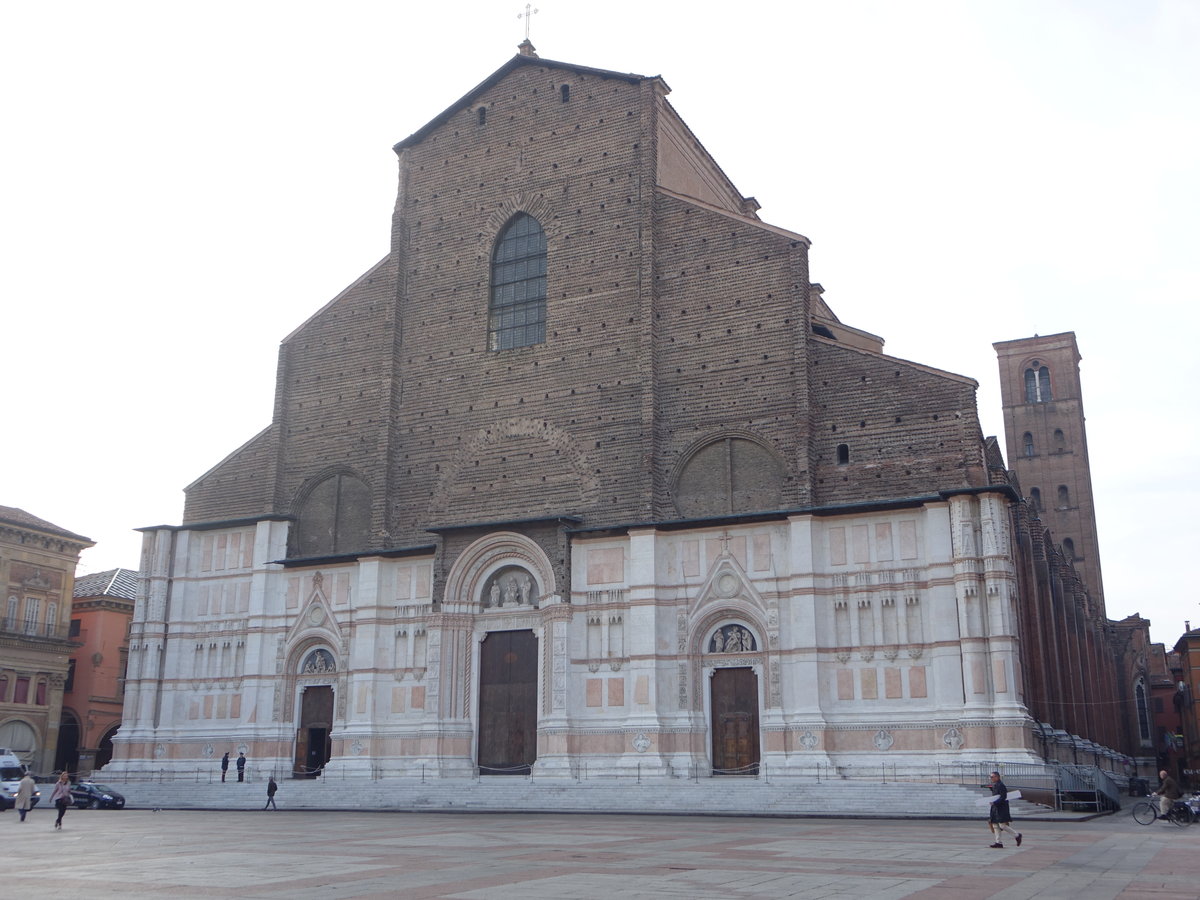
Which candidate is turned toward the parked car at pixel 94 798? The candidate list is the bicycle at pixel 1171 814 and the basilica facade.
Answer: the bicycle

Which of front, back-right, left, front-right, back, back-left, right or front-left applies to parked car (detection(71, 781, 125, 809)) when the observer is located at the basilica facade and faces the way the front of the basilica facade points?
right

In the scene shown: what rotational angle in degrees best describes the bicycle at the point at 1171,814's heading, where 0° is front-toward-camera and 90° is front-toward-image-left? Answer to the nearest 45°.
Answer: approximately 90°

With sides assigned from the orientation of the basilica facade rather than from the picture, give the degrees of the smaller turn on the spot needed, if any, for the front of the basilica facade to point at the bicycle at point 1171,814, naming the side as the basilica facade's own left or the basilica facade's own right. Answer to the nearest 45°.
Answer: approximately 45° to the basilica facade's own left

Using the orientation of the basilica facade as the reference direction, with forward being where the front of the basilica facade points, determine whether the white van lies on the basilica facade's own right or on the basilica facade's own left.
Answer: on the basilica facade's own right
